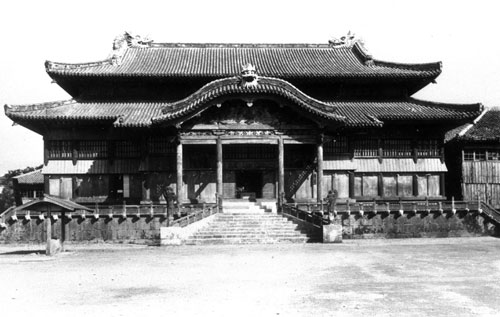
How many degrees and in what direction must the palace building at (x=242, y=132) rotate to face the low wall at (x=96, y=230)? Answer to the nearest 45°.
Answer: approximately 45° to its right

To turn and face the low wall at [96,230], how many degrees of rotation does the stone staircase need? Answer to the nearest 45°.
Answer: approximately 90° to its right

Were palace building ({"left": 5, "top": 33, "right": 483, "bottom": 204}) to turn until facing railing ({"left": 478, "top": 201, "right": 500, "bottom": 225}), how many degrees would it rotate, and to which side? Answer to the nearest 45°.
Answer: approximately 90° to its left

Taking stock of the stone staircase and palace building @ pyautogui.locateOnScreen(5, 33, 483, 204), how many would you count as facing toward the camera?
2

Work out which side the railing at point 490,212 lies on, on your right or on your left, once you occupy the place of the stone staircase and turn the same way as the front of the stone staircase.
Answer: on your left

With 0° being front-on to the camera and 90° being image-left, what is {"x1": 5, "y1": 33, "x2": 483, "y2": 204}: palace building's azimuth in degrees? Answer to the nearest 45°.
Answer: approximately 0°

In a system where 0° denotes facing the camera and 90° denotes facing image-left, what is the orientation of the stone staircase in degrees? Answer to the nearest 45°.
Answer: approximately 0°

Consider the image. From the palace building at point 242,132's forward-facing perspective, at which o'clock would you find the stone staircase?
The stone staircase is roughly at 12 o'clock from the palace building.
